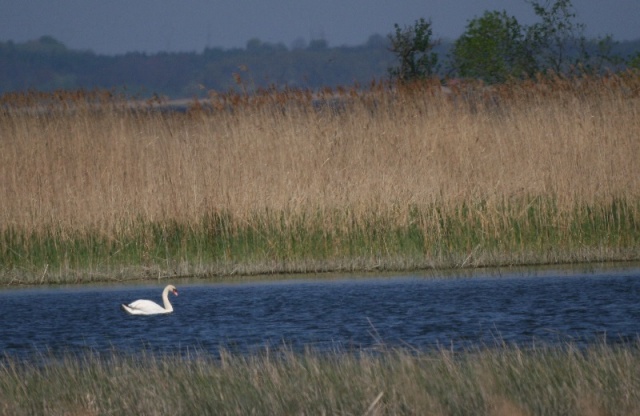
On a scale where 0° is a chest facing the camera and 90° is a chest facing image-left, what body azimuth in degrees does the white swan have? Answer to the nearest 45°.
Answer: approximately 270°

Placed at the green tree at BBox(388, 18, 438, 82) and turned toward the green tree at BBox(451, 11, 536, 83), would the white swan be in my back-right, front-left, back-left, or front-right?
back-right

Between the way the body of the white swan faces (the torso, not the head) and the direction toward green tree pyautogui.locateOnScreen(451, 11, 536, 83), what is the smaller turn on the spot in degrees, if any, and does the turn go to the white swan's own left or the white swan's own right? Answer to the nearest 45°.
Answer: approximately 45° to the white swan's own left

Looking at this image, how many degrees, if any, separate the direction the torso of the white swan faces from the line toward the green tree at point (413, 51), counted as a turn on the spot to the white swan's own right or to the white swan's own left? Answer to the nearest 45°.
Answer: approximately 45° to the white swan's own left
